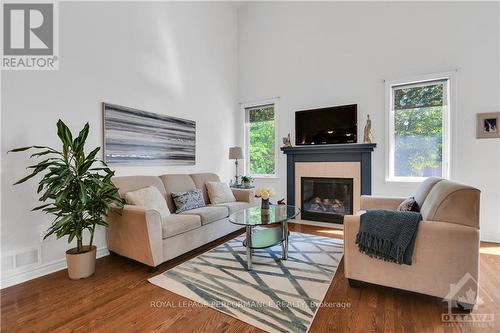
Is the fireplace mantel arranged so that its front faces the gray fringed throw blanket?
yes

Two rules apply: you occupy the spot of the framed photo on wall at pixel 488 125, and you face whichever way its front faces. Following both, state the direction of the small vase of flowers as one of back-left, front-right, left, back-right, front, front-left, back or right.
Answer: front-right

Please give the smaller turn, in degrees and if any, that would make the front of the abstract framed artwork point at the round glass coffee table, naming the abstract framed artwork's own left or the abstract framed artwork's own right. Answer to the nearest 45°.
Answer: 0° — it already faces it

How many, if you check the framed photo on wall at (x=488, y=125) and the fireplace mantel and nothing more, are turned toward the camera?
2

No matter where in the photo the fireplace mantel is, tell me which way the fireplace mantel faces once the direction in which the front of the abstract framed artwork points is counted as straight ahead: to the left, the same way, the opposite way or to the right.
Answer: to the right

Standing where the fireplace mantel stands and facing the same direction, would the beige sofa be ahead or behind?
ahead

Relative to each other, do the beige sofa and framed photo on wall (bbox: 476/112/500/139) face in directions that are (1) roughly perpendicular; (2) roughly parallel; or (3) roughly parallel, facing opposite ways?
roughly perpendicular

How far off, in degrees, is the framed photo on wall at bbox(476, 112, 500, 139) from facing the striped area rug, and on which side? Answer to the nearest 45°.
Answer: approximately 45° to its right
